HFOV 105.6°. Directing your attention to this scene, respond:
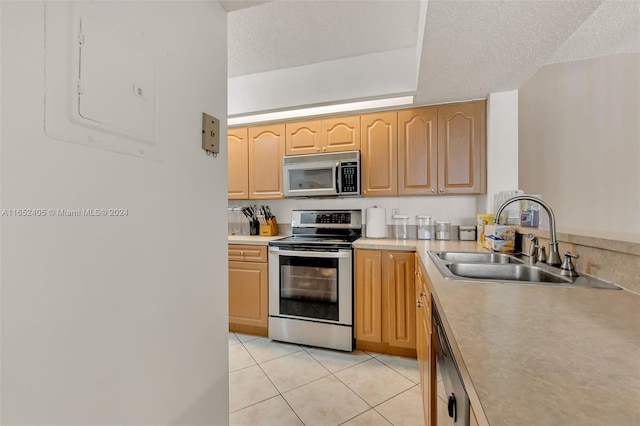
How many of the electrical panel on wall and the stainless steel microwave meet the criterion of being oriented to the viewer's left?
0

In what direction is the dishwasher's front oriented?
to the viewer's left

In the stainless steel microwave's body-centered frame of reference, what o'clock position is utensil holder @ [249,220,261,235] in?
The utensil holder is roughly at 4 o'clock from the stainless steel microwave.

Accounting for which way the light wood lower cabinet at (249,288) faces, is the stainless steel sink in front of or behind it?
in front

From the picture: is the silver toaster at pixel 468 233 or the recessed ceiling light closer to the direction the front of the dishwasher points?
the recessed ceiling light

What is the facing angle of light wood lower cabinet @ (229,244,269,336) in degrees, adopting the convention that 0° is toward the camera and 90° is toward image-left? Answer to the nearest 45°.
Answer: approximately 0°

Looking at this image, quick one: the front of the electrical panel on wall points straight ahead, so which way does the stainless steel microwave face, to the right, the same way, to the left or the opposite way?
to the right

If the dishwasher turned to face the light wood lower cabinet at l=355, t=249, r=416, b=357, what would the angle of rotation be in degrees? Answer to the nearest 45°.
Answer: approximately 90° to its right

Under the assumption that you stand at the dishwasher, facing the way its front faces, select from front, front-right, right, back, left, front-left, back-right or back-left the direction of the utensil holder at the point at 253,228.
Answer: front-right

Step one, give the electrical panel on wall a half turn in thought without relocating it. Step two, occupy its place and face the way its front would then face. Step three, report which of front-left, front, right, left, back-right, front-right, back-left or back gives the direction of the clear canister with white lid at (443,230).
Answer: back-right

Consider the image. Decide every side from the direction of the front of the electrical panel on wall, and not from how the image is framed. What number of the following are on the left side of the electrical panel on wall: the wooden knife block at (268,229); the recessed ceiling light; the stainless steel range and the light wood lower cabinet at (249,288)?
4
